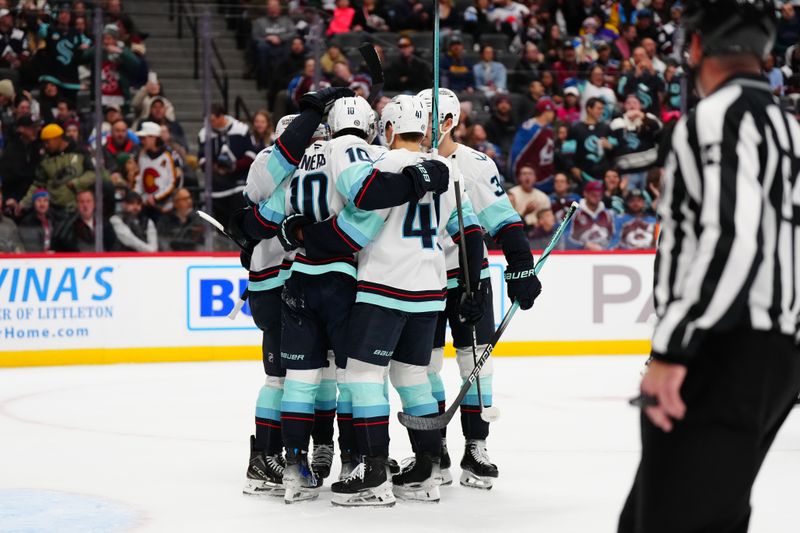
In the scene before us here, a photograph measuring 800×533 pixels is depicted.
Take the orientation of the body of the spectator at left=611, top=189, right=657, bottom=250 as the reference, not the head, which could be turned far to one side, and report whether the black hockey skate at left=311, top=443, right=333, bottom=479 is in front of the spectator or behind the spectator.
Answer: in front

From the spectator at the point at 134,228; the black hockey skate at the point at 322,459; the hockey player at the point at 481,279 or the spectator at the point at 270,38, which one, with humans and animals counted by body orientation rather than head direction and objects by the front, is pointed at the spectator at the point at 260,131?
the spectator at the point at 270,38

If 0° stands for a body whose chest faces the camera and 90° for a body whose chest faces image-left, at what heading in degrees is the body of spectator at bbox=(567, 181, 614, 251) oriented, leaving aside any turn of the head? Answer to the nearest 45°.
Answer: approximately 0°

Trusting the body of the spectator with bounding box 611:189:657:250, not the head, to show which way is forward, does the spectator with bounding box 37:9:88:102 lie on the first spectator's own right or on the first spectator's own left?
on the first spectator's own right

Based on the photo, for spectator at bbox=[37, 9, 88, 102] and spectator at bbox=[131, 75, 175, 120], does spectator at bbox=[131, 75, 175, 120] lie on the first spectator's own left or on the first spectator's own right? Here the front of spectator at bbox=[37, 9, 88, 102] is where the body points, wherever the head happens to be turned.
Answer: on the first spectator's own left

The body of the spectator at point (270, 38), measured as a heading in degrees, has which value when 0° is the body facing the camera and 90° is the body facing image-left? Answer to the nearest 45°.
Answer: approximately 0°

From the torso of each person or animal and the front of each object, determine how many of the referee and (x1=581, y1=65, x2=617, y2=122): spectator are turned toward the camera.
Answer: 1

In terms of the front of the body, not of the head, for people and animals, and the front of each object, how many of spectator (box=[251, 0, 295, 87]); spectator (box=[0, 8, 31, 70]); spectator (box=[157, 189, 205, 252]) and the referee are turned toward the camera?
3
